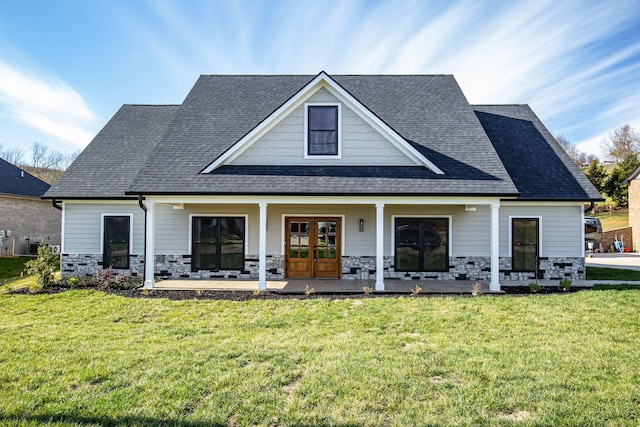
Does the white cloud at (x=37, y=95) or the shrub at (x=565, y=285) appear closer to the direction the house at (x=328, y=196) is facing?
the shrub

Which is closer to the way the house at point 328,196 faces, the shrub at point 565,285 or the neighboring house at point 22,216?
the shrub

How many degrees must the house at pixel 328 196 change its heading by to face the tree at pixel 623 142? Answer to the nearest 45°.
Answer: approximately 135° to its left

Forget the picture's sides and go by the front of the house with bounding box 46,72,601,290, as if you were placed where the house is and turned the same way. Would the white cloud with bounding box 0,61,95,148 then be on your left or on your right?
on your right

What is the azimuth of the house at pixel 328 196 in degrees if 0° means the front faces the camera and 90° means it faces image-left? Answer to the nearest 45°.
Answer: approximately 0°

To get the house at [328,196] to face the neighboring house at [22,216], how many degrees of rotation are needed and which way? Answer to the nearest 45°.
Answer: approximately 135° to its right

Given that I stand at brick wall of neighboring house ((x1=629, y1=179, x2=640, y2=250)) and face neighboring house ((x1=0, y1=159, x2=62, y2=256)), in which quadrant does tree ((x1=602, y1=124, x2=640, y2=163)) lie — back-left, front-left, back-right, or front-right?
back-right
